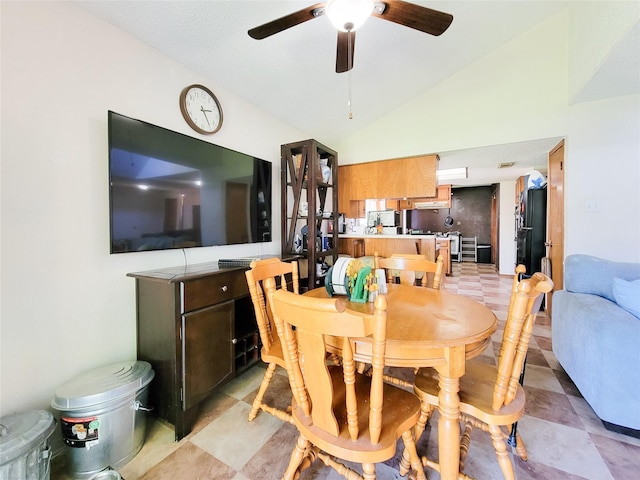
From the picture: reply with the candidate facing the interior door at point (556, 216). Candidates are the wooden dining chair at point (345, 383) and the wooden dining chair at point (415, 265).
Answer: the wooden dining chair at point (345, 383)

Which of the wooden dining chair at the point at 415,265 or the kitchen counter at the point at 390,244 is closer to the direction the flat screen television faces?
the wooden dining chair

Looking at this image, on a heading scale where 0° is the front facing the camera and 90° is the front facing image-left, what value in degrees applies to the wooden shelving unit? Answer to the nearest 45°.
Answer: approximately 315°

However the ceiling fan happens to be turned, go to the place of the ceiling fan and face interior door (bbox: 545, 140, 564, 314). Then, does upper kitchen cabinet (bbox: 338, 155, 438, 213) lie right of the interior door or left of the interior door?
left

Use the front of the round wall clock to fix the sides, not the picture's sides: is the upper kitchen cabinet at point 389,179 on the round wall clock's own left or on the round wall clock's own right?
on the round wall clock's own left

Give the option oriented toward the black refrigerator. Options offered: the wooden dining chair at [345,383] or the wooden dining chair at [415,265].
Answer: the wooden dining chair at [345,383]

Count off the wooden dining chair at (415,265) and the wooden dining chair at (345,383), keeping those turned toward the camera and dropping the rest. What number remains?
1

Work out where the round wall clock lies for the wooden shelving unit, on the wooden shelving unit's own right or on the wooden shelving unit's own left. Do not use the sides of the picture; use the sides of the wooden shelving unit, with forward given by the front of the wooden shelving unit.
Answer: on the wooden shelving unit's own right

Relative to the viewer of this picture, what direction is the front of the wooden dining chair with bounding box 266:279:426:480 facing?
facing away from the viewer and to the right of the viewer
